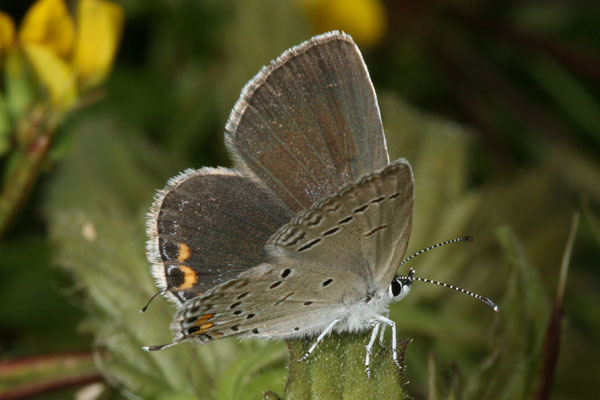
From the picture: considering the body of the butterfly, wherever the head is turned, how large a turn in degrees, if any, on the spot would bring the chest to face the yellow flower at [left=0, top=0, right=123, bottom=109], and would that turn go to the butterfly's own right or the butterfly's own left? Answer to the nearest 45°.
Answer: approximately 135° to the butterfly's own left

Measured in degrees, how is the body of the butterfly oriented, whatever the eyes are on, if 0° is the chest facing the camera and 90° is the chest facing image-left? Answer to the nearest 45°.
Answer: approximately 270°
